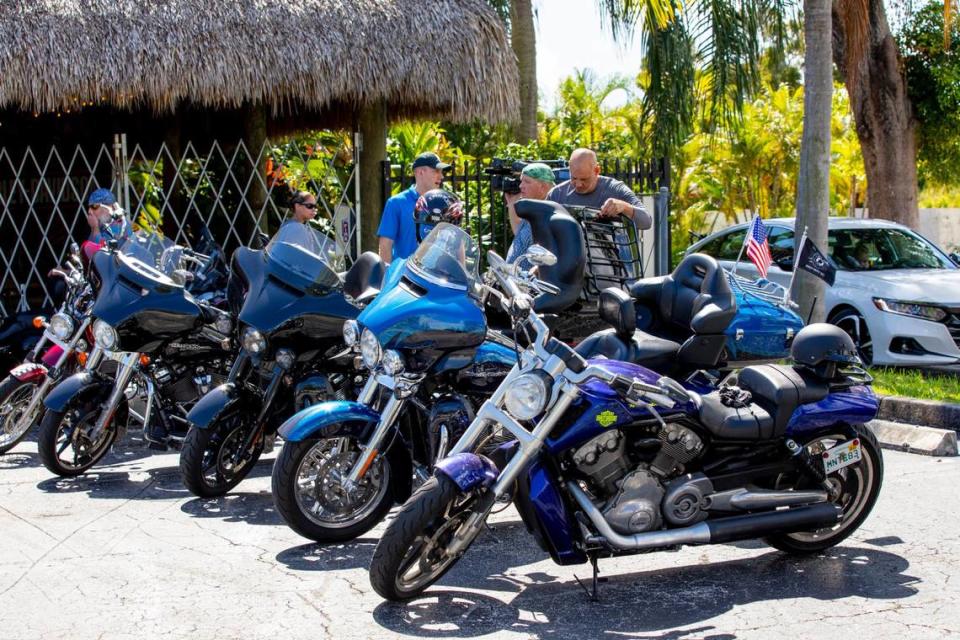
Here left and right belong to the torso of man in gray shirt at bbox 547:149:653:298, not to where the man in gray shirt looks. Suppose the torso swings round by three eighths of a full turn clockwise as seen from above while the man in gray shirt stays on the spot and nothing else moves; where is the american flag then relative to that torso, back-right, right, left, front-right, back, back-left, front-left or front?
right

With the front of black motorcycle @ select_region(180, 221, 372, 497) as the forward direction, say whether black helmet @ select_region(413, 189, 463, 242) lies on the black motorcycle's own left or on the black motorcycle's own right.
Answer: on the black motorcycle's own left

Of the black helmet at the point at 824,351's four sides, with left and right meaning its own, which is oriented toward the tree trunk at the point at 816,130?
left

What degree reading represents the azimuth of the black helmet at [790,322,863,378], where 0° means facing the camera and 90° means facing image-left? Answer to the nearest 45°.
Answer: approximately 270°

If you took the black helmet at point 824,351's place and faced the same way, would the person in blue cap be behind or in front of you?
behind

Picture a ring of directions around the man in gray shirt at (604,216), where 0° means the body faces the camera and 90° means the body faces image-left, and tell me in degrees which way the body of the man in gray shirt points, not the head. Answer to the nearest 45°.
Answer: approximately 0°

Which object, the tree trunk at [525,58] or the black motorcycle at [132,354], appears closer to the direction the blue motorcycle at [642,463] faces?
the black motorcycle

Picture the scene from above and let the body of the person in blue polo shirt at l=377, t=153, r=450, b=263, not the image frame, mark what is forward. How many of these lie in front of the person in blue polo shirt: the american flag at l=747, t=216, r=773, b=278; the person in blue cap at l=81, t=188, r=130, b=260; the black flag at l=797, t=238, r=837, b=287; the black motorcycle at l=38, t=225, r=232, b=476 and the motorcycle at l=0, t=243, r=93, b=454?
2
